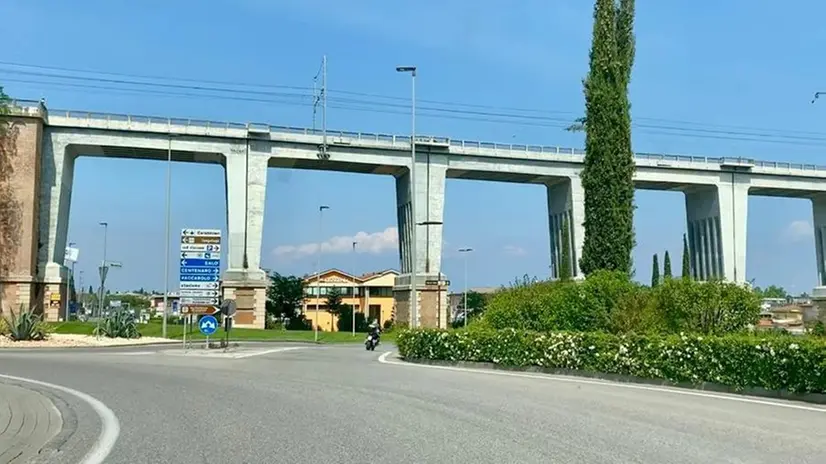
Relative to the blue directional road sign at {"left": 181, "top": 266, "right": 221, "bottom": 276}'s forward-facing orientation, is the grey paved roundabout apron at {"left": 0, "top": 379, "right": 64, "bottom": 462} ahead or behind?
ahead

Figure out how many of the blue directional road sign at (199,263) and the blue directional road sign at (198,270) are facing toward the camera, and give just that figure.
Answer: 2

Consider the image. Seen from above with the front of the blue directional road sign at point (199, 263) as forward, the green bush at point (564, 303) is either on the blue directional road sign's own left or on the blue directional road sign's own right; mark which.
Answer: on the blue directional road sign's own left

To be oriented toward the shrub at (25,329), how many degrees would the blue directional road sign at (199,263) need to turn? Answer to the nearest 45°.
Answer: approximately 135° to its right

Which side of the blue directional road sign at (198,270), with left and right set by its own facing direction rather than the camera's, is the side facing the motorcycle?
left

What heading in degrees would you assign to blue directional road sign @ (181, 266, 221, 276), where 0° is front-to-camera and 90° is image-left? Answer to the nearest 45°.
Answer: approximately 0°
